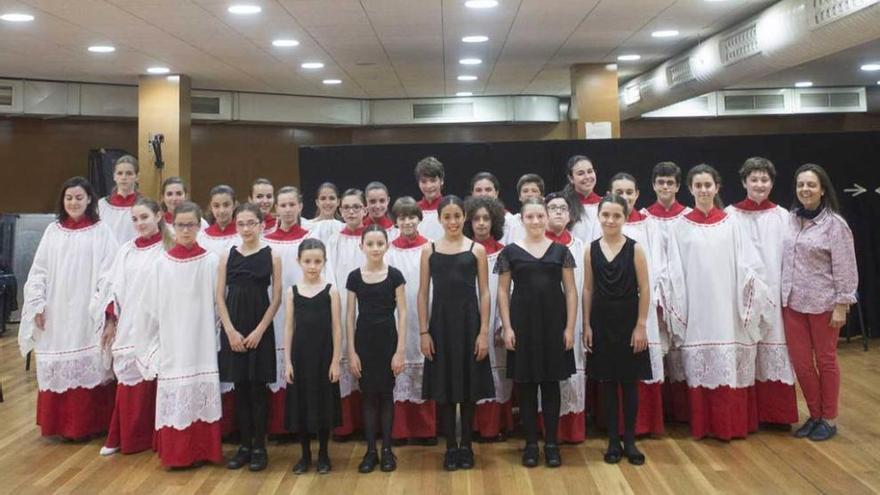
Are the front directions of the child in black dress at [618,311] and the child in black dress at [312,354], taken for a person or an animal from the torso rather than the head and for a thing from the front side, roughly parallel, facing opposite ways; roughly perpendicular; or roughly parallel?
roughly parallel

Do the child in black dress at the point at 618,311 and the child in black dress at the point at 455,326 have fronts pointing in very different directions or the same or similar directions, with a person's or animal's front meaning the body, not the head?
same or similar directions

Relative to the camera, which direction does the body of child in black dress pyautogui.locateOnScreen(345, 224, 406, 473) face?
toward the camera

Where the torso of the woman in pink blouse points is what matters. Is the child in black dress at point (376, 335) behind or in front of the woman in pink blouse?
in front

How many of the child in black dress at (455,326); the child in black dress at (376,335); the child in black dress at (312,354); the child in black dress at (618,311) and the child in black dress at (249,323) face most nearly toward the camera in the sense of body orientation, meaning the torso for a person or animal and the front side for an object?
5

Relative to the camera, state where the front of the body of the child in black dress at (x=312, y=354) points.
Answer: toward the camera

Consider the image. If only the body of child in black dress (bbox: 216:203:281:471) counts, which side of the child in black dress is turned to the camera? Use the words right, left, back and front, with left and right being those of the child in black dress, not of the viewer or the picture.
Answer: front

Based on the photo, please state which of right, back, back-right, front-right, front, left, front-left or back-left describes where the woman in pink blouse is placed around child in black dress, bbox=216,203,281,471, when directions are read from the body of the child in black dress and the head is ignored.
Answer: left

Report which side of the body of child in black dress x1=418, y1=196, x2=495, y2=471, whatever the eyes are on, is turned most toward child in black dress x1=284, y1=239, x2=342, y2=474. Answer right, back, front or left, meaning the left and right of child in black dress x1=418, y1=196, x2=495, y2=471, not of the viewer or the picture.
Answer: right

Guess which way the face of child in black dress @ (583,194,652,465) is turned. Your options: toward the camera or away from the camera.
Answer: toward the camera
